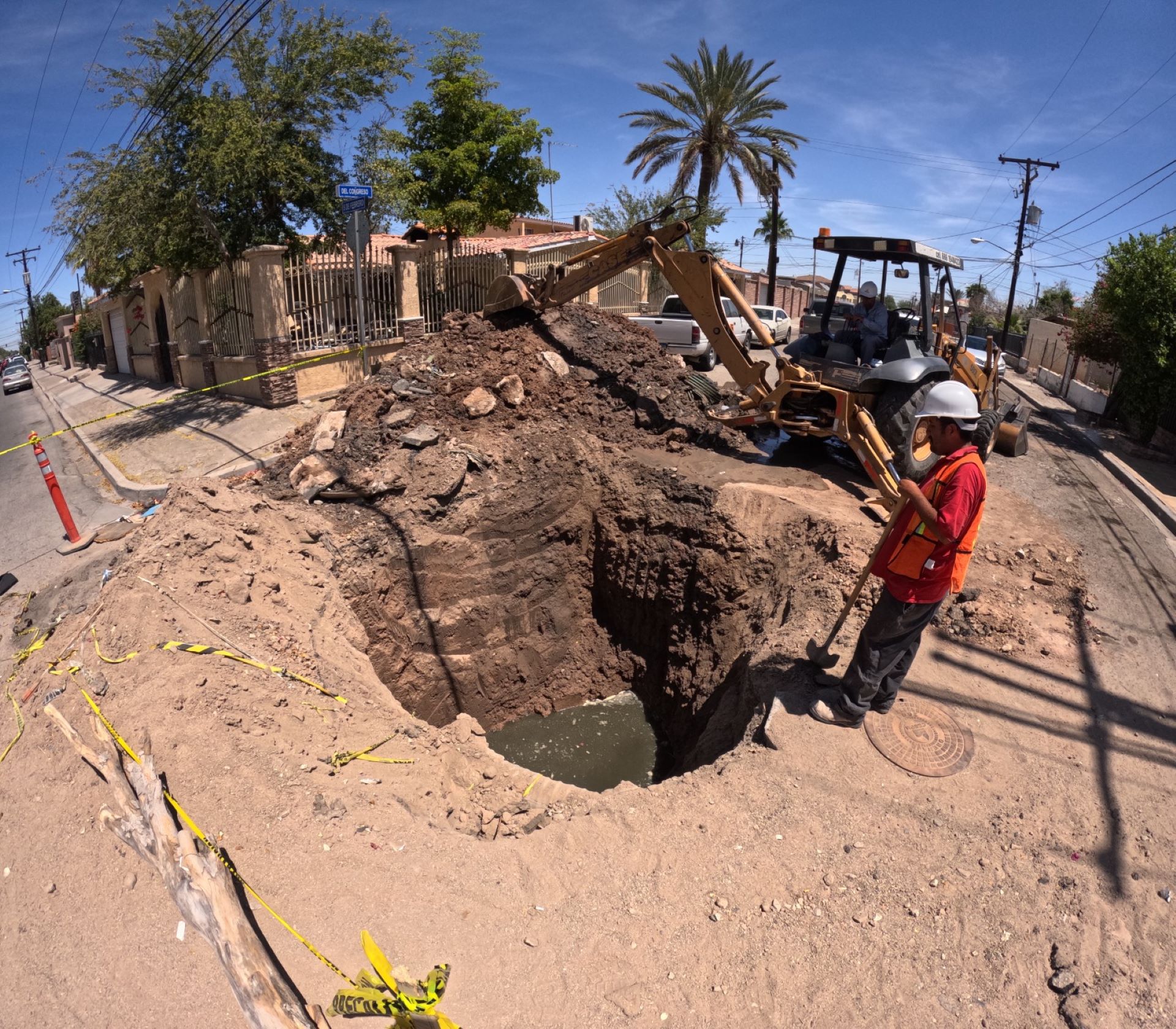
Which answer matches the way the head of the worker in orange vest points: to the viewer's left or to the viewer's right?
to the viewer's left

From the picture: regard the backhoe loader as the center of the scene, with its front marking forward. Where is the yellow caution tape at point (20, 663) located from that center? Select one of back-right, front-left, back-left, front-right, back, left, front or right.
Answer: back

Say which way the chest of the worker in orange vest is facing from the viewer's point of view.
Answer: to the viewer's left

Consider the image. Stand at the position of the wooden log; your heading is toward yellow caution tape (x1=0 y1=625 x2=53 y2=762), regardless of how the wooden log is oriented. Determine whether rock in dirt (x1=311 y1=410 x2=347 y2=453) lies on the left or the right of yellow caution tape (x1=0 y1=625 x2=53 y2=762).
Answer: right

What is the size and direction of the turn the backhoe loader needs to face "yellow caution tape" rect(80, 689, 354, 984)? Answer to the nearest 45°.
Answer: approximately 180°

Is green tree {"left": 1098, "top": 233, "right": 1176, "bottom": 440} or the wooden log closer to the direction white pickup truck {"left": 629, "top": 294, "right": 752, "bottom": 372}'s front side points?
the green tree

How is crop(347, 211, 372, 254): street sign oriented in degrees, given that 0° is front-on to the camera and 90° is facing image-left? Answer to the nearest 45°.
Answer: approximately 225°

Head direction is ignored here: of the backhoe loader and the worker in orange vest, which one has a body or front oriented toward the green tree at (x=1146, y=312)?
the backhoe loader

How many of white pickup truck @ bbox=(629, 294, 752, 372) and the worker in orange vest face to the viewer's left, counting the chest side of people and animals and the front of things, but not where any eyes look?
1

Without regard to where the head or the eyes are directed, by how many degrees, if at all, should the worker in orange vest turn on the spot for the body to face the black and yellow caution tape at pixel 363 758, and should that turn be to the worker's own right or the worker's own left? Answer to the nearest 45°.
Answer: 0° — they already face it

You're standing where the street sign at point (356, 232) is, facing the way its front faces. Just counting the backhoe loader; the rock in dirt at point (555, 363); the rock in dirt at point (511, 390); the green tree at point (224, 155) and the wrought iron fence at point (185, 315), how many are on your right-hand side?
3

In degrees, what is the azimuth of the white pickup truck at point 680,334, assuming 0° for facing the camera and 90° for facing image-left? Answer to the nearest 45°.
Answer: approximately 225°

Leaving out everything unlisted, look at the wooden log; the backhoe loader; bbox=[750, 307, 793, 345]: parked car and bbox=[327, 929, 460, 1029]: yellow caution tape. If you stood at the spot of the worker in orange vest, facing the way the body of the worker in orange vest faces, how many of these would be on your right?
2

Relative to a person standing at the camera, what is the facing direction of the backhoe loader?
facing away from the viewer and to the right of the viewer
